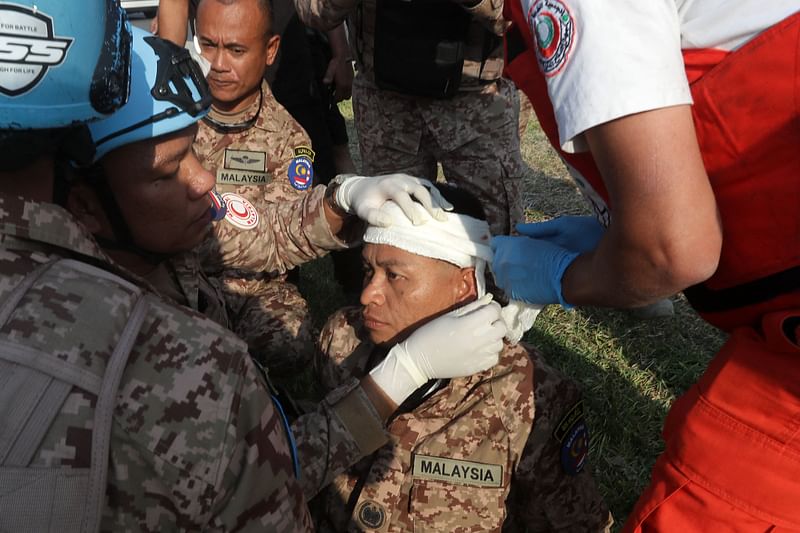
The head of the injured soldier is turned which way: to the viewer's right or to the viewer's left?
to the viewer's left

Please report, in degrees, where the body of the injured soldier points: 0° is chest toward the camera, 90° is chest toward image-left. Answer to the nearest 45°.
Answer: approximately 45°
